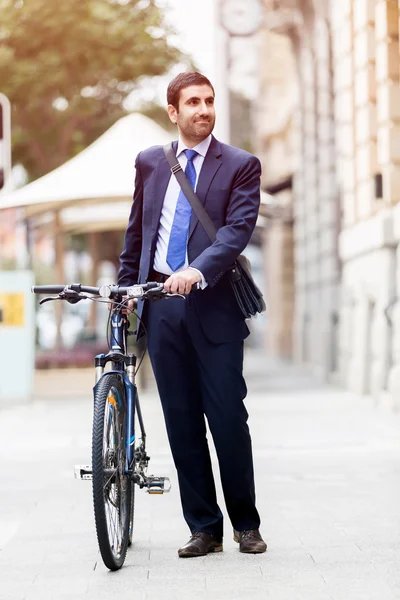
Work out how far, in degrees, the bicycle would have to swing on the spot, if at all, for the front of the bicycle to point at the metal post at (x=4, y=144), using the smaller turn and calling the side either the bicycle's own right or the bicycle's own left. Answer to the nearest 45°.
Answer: approximately 180°

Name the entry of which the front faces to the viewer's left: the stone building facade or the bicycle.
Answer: the stone building facade

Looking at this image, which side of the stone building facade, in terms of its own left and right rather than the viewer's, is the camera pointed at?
left

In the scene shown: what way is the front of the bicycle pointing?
toward the camera

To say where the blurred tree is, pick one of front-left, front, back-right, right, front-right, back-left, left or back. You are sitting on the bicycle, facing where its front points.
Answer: back

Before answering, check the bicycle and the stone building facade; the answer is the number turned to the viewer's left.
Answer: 1

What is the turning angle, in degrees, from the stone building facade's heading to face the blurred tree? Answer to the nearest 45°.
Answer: approximately 45° to its right

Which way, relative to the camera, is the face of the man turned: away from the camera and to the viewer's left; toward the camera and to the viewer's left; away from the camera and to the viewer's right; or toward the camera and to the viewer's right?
toward the camera and to the viewer's right

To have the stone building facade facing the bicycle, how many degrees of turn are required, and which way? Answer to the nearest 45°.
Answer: approximately 90° to its left

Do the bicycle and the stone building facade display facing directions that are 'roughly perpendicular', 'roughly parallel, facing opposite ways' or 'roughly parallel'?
roughly perpendicular

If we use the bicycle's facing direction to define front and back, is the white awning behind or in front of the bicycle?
behind

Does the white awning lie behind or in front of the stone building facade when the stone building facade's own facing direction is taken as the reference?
in front

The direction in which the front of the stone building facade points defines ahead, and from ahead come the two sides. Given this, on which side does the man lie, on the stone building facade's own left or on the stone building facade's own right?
on the stone building facade's own left

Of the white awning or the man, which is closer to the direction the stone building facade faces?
the white awning
